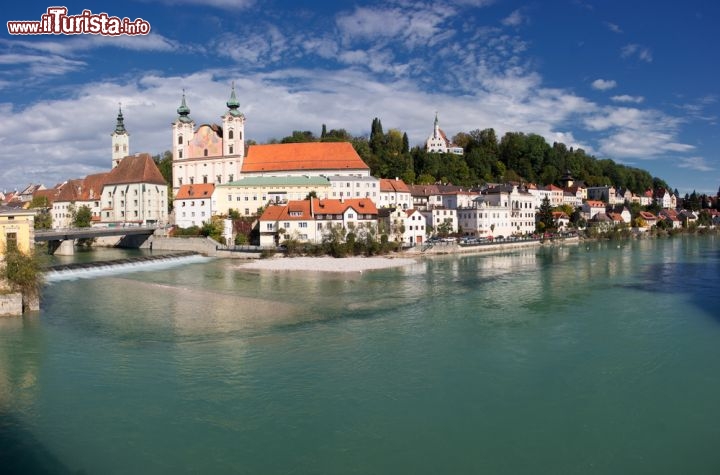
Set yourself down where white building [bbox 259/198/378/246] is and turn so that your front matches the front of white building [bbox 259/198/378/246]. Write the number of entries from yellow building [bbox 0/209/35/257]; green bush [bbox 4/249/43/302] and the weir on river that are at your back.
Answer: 0

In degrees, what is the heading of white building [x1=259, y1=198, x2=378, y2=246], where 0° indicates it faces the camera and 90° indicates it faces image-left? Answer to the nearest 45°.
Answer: approximately 0°

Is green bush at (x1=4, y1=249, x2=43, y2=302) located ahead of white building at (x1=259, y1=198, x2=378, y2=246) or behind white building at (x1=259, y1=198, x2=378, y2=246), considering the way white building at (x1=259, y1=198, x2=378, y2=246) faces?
ahead

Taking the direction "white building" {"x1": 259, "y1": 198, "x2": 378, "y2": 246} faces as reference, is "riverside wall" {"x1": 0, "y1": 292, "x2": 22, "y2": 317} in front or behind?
in front

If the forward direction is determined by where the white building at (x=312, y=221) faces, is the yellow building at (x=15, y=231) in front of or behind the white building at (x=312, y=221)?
in front

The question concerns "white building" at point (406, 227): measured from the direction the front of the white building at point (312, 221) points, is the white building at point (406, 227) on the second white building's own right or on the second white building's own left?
on the second white building's own left

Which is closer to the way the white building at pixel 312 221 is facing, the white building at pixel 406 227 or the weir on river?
the weir on river

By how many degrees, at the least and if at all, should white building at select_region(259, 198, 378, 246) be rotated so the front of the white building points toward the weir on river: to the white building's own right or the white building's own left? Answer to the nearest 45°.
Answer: approximately 45° to the white building's own right

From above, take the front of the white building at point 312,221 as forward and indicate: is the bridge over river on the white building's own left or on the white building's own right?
on the white building's own right
